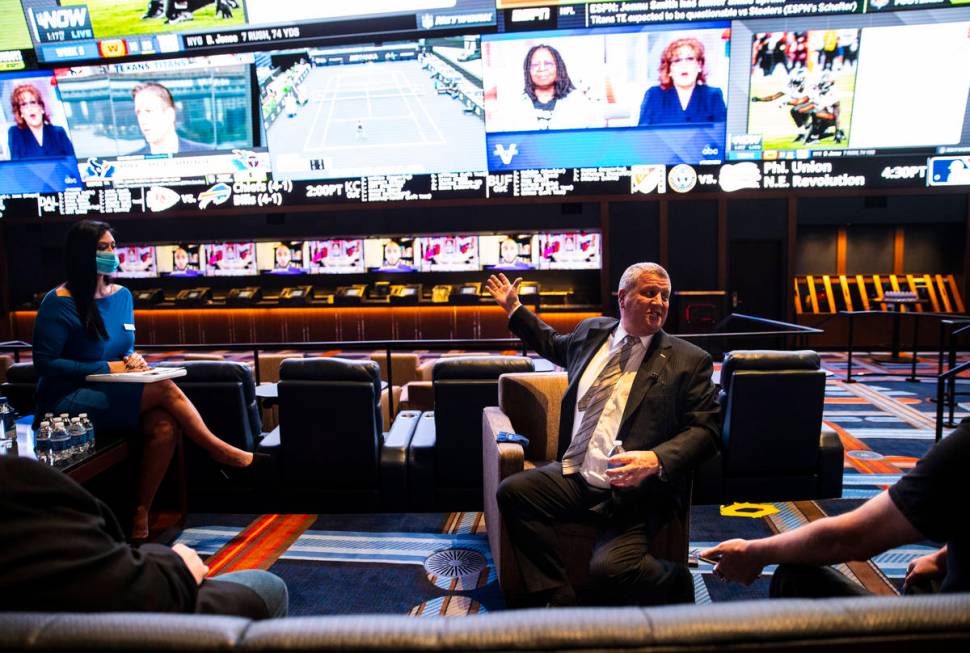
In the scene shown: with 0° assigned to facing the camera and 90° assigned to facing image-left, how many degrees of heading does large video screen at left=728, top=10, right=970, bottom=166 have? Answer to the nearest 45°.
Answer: approximately 0°

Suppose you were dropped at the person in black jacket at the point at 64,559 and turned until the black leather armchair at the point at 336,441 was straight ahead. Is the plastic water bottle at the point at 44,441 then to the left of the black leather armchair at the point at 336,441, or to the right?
left

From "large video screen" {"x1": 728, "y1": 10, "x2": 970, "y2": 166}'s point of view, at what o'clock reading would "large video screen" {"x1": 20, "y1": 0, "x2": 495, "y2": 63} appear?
"large video screen" {"x1": 20, "y1": 0, "x2": 495, "y2": 63} is roughly at 2 o'clock from "large video screen" {"x1": 728, "y1": 10, "x2": 970, "y2": 166}.

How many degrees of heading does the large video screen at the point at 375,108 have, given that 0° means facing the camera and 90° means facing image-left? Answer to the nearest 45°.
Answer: approximately 0°

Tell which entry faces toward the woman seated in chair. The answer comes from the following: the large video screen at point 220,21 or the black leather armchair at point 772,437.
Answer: the large video screen

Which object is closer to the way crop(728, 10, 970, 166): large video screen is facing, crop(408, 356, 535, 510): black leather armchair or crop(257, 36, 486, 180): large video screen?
the black leather armchair

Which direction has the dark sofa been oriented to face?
away from the camera

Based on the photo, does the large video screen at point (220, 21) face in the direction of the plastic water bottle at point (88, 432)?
yes
